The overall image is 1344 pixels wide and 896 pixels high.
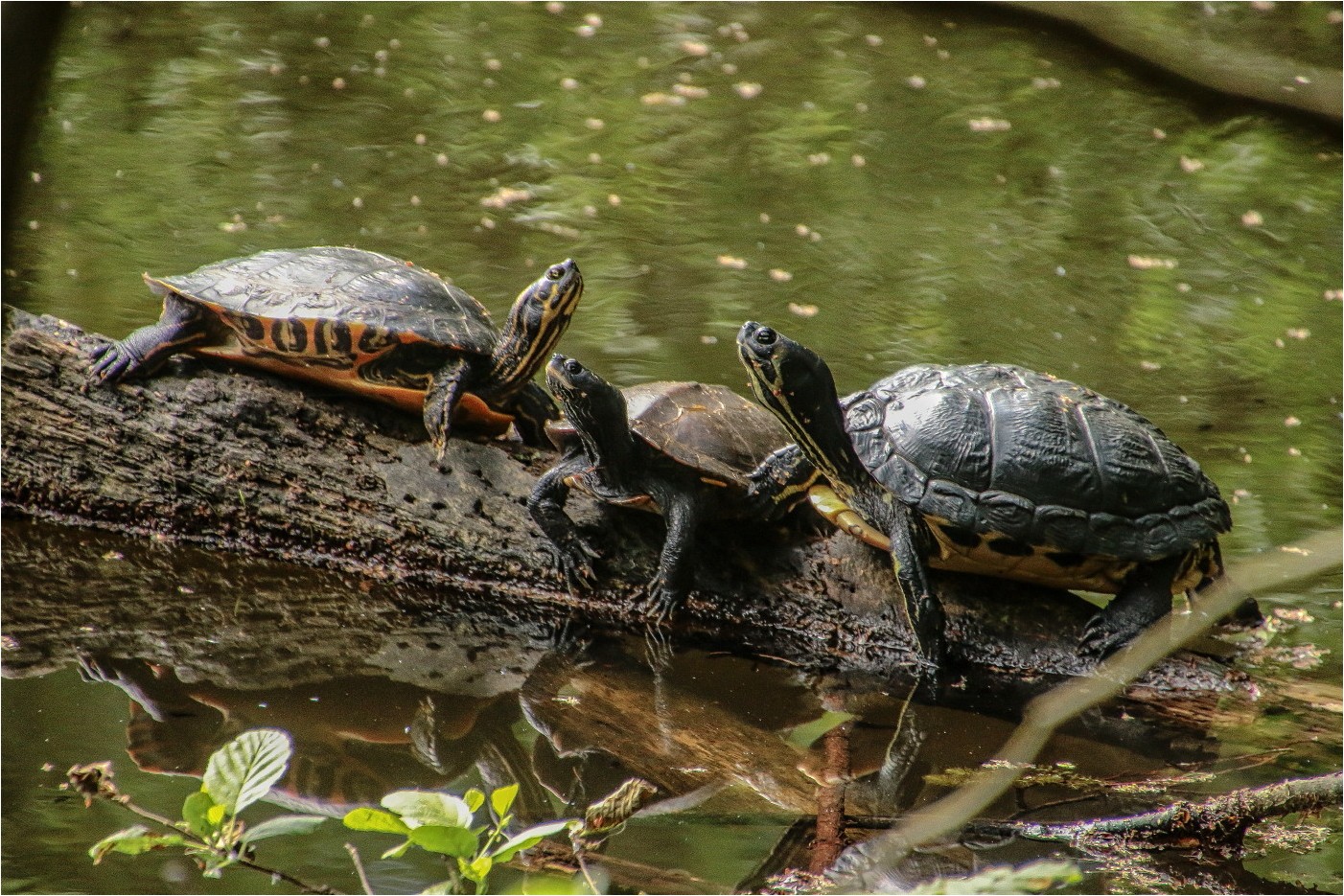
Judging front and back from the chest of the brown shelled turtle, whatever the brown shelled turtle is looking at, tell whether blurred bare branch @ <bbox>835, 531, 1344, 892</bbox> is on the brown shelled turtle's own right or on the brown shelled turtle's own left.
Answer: on the brown shelled turtle's own left

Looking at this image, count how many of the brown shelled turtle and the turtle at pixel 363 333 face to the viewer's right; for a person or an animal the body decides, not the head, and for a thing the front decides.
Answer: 1

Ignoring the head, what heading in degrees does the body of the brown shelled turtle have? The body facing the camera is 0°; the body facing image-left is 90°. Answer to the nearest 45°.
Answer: approximately 45°

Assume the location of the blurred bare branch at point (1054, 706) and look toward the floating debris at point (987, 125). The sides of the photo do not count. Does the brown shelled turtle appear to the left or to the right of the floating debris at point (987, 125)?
left

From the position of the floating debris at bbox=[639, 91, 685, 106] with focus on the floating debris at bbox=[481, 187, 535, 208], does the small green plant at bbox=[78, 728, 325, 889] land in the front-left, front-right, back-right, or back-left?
front-left

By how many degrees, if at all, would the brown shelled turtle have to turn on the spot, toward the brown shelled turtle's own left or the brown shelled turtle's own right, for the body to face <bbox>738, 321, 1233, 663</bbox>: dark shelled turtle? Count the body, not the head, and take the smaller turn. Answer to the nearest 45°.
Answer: approximately 135° to the brown shelled turtle's own left

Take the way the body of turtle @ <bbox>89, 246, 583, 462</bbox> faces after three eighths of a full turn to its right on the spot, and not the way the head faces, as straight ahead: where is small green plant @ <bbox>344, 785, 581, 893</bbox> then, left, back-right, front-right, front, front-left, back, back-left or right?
front-left

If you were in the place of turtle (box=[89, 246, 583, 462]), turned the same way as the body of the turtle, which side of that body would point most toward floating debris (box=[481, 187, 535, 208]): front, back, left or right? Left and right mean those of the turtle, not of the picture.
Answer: left

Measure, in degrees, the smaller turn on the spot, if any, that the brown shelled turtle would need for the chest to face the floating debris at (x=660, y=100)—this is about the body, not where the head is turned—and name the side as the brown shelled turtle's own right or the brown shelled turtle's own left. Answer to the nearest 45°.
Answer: approximately 135° to the brown shelled turtle's own right

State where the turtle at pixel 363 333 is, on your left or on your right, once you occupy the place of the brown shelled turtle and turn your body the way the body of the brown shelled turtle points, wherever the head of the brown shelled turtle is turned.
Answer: on your right

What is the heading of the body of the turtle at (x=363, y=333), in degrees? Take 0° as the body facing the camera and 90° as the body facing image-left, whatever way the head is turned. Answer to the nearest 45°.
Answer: approximately 270°
